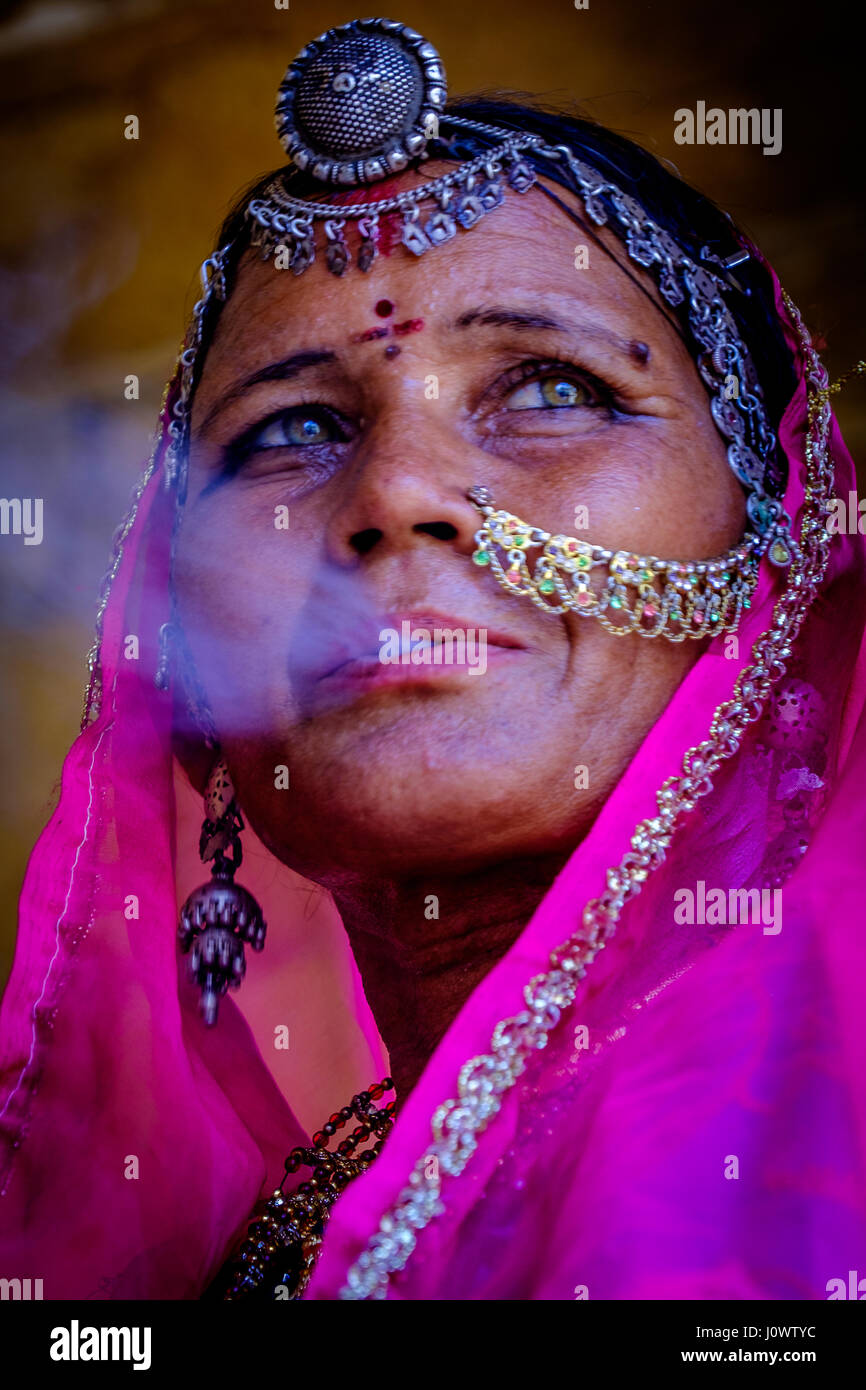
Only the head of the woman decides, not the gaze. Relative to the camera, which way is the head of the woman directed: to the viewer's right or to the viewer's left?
to the viewer's left

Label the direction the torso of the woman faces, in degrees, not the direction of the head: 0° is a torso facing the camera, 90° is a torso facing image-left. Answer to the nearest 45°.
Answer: approximately 45°
